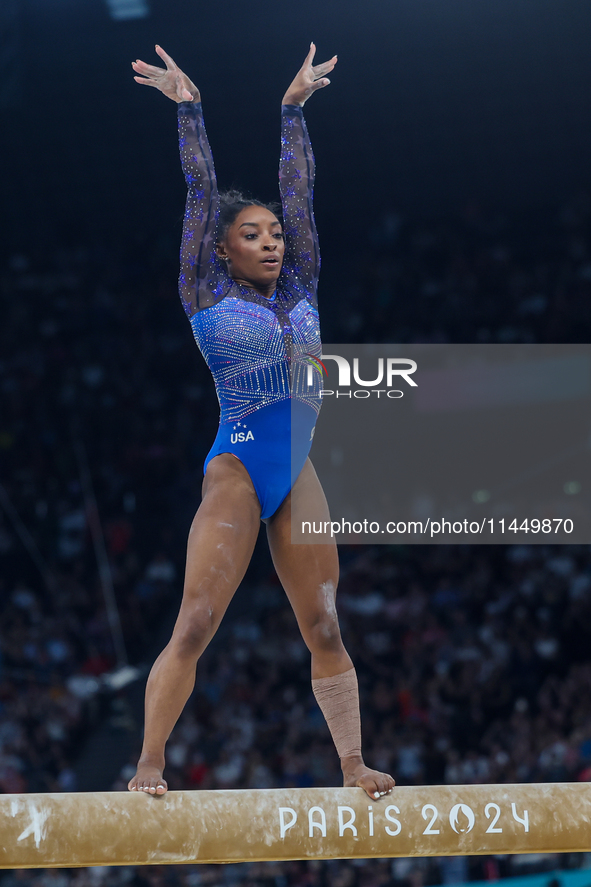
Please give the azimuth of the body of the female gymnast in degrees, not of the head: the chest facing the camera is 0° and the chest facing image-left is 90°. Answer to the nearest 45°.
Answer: approximately 315°
